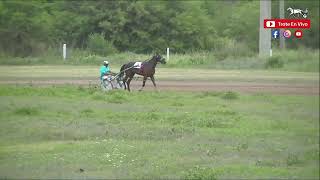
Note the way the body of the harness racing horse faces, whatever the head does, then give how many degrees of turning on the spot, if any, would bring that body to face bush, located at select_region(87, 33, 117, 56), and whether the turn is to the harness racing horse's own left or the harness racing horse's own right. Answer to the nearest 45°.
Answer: approximately 90° to the harness racing horse's own left

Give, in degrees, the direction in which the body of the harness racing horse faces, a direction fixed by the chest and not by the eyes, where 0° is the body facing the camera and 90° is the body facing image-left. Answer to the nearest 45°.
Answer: approximately 270°
